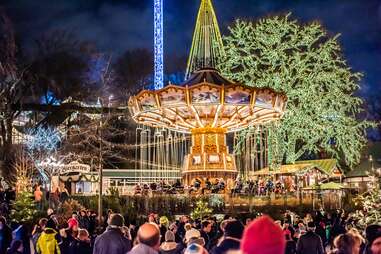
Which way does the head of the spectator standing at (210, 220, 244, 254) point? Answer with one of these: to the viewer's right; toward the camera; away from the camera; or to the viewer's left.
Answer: away from the camera

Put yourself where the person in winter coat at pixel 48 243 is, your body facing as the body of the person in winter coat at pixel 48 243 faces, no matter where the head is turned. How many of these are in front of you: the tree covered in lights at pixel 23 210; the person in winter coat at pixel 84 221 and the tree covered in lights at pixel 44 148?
3

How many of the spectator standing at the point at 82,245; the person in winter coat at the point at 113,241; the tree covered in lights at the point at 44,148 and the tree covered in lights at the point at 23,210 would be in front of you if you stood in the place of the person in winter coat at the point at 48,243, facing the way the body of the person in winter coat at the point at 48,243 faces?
2

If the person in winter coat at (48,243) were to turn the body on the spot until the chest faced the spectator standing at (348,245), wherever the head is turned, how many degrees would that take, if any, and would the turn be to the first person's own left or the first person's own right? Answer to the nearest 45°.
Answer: approximately 135° to the first person's own right

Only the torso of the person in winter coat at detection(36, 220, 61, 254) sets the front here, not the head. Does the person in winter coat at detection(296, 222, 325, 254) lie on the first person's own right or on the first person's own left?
on the first person's own right

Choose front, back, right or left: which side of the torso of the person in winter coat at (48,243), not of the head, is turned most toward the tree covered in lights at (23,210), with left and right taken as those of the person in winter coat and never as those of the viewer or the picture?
front

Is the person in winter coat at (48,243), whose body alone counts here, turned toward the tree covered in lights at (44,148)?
yes

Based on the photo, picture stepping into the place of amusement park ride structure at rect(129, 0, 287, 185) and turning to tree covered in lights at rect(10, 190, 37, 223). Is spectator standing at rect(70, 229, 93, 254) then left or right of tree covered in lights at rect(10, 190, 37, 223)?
left

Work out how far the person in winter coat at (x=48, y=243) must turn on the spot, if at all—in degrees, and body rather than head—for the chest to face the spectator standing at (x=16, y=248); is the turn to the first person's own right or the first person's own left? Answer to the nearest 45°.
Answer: approximately 90° to the first person's own left

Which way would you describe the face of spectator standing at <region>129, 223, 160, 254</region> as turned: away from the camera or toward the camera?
away from the camera

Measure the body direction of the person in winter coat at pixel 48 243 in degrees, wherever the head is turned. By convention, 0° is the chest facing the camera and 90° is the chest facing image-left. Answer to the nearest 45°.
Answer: approximately 180°

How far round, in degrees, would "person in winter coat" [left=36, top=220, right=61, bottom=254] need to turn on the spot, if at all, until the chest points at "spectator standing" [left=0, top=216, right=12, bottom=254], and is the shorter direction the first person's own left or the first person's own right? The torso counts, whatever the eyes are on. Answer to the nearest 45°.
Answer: approximately 45° to the first person's own left

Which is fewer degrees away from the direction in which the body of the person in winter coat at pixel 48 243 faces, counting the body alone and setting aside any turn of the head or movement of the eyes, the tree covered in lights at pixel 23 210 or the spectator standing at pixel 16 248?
the tree covered in lights
